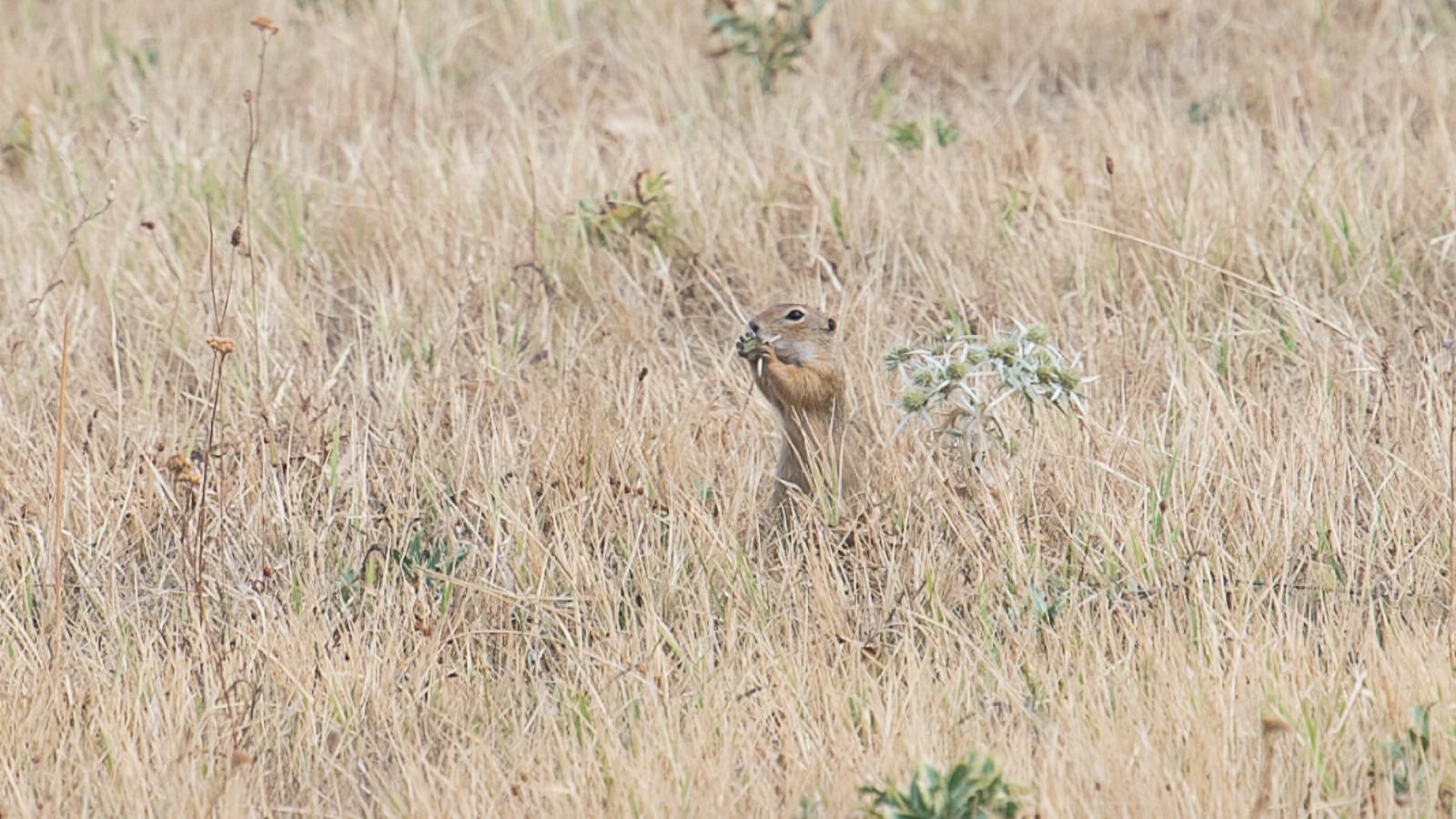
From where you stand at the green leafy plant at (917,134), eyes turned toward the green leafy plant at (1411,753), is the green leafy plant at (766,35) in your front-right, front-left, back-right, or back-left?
back-right

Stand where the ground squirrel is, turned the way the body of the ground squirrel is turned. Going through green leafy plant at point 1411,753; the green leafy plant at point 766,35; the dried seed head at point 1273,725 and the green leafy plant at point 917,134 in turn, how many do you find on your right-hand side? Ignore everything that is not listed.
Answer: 2

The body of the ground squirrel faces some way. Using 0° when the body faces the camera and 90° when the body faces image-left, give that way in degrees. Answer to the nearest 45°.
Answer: approximately 90°

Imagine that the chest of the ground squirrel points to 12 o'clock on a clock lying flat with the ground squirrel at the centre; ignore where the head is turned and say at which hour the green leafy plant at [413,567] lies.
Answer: The green leafy plant is roughly at 11 o'clock from the ground squirrel.

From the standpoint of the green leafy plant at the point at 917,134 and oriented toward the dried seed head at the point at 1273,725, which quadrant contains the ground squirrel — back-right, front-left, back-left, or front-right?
front-right

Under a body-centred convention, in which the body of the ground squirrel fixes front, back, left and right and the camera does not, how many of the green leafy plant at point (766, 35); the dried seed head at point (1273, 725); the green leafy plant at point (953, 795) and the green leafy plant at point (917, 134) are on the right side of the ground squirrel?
2

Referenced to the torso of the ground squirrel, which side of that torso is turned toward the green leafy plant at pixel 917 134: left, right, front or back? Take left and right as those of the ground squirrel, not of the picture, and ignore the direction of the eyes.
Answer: right

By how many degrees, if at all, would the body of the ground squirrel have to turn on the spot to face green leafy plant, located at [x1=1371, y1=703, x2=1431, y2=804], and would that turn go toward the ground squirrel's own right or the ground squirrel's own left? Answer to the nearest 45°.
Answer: approximately 135° to the ground squirrel's own left

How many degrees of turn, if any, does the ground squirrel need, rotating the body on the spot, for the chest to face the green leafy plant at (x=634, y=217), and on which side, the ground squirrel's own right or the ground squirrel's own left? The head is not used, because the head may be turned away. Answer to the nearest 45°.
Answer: approximately 45° to the ground squirrel's own right

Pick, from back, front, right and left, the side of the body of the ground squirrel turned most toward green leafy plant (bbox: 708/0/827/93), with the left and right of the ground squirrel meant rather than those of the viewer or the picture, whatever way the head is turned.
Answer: right

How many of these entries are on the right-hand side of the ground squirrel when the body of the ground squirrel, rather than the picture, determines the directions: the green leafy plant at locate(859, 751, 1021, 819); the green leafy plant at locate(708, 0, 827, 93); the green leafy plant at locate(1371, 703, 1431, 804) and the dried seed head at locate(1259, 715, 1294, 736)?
1

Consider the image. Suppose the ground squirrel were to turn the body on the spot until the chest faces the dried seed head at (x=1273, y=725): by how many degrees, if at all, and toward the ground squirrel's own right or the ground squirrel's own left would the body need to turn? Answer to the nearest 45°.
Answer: approximately 135° to the ground squirrel's own left

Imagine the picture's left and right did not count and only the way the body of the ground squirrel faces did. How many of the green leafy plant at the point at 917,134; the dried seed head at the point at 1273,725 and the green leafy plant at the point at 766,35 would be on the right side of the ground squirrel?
2

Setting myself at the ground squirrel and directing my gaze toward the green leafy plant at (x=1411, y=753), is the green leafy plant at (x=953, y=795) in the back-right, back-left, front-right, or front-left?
front-right

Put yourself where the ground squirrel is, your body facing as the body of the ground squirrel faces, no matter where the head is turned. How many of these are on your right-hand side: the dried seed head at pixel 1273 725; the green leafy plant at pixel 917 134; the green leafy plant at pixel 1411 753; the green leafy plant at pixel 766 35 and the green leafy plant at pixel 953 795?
2

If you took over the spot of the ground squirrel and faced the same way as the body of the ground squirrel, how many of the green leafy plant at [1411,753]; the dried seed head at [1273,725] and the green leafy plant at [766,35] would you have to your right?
1
